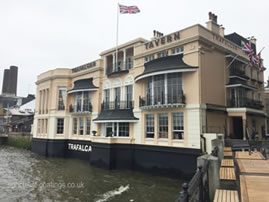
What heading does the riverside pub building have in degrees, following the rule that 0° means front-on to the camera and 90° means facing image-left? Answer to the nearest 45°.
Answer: approximately 45°
